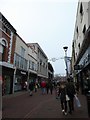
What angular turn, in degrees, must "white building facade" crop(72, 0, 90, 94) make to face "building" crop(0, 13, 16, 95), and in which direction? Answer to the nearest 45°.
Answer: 0° — it already faces it

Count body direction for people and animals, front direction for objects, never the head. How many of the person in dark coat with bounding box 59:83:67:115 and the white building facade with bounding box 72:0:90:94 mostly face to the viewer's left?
1

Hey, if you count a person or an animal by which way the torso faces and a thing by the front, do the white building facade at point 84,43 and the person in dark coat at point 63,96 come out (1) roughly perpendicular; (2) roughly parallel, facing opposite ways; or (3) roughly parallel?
roughly perpendicular

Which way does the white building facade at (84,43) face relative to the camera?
to the viewer's left

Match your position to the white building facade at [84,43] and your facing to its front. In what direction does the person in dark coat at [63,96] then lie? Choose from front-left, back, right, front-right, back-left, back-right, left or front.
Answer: left
